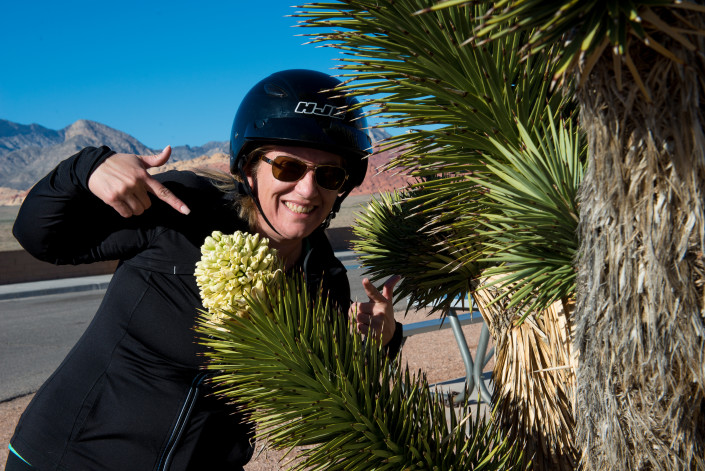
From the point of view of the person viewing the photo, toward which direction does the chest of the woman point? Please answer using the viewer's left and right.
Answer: facing the viewer and to the right of the viewer

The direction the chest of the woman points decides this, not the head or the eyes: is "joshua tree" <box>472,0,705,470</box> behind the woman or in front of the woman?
in front

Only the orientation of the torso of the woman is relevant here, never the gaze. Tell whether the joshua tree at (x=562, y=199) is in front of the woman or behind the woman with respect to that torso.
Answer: in front
